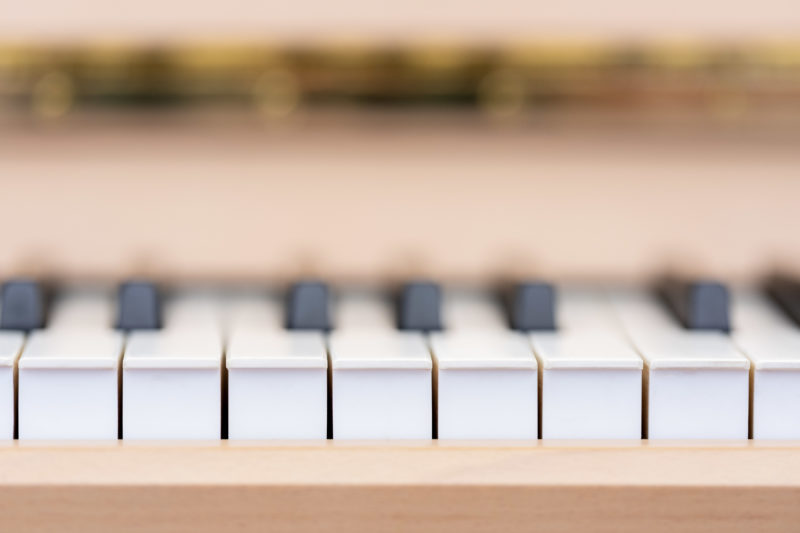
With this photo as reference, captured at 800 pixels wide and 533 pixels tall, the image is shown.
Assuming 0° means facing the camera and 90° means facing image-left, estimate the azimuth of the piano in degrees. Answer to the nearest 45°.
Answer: approximately 0°
